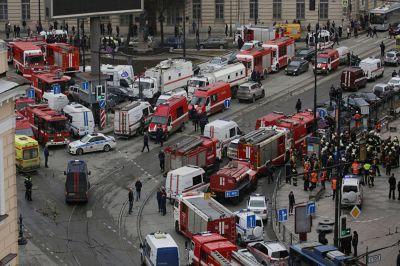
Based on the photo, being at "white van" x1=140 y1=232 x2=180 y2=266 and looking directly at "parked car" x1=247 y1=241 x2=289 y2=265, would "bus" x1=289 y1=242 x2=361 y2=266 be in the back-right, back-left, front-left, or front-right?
front-right

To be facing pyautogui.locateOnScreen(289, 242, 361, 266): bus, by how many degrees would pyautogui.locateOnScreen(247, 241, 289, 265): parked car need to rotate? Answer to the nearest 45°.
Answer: approximately 180°

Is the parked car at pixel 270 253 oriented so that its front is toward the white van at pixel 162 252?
no

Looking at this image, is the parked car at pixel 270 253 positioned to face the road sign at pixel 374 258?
no
